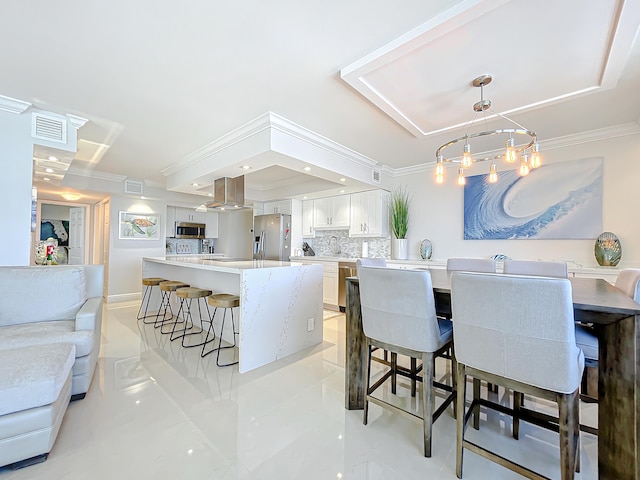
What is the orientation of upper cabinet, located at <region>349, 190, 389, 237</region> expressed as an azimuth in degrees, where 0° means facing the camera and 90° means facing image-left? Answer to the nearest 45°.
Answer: approximately 45°

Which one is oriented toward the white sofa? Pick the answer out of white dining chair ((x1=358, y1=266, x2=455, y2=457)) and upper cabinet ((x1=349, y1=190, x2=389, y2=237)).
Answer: the upper cabinet

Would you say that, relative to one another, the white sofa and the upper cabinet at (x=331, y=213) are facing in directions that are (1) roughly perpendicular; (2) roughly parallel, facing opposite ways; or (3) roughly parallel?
roughly perpendicular

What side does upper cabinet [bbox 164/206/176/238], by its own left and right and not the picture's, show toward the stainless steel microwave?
left
